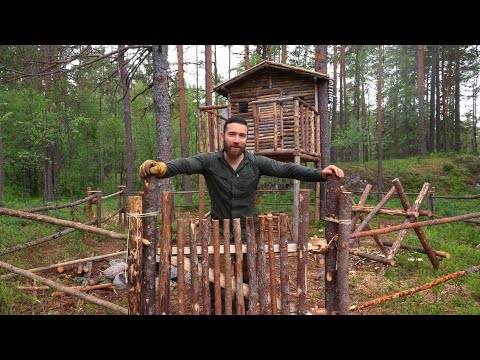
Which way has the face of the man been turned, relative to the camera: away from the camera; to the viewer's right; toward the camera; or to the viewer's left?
toward the camera

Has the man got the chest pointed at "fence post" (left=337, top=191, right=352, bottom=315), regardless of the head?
no

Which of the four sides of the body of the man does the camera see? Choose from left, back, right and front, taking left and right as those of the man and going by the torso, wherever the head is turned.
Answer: front

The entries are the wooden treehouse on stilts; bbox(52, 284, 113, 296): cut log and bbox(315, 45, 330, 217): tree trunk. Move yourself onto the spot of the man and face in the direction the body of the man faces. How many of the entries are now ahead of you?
0

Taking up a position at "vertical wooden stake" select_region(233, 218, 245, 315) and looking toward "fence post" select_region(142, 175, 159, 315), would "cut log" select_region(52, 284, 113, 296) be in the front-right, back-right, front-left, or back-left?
front-right

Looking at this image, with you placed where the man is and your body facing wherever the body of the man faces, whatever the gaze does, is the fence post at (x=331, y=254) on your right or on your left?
on your left

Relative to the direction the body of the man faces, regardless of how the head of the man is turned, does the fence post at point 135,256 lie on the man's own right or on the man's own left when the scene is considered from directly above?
on the man's own right
